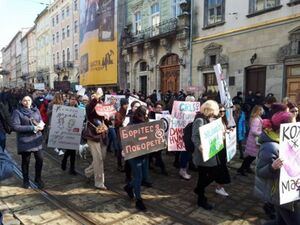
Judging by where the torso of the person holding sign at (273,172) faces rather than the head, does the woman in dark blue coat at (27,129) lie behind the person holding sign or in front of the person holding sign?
behind

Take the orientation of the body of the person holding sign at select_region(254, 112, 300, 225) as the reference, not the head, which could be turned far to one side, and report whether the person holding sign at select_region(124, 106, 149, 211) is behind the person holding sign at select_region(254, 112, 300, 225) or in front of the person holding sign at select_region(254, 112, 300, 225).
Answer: behind

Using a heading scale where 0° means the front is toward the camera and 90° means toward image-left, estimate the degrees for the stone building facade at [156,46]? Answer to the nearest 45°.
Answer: approximately 45°

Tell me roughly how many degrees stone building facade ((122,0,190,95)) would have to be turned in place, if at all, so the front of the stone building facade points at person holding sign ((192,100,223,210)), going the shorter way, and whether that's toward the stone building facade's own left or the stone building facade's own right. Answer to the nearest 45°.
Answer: approximately 45° to the stone building facade's own left

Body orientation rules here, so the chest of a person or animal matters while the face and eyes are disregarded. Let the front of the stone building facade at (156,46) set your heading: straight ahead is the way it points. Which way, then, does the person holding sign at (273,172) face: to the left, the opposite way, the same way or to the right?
to the left

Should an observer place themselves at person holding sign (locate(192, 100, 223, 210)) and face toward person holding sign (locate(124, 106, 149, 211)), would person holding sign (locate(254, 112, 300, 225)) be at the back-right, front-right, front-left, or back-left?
back-left

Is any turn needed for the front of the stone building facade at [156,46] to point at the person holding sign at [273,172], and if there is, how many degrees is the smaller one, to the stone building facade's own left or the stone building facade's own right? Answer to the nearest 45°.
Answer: approximately 45° to the stone building facade's own left
